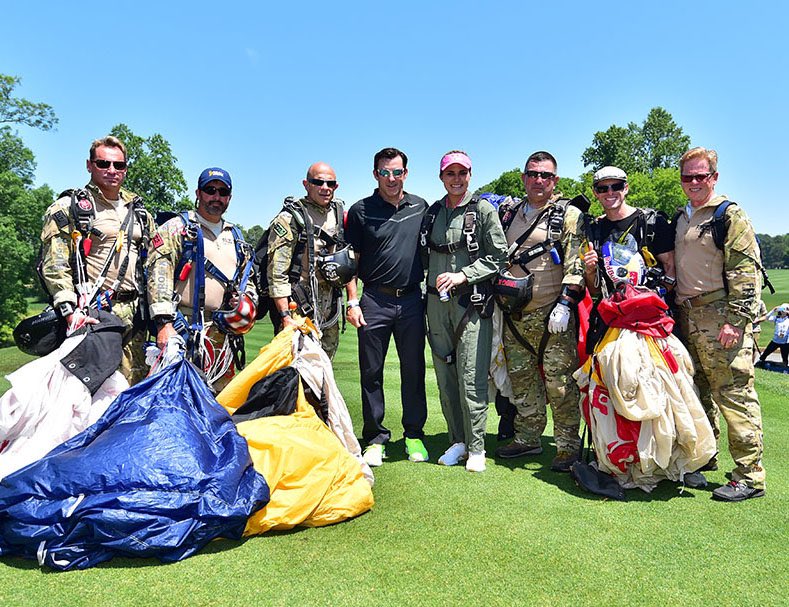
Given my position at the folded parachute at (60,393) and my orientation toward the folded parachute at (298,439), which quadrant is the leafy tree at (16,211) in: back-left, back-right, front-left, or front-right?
back-left

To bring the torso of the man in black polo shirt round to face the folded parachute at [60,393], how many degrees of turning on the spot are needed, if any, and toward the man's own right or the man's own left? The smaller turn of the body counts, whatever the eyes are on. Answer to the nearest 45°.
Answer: approximately 45° to the man's own right

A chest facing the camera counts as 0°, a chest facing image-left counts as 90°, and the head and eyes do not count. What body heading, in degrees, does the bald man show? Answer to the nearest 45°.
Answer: approximately 315°

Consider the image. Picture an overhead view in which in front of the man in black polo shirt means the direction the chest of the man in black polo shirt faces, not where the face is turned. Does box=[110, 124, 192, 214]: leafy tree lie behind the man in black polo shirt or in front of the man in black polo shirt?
behind

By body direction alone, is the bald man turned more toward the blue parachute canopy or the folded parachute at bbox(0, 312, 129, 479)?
the blue parachute canopy

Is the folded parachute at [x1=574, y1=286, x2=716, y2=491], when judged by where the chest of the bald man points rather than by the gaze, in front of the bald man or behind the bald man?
in front

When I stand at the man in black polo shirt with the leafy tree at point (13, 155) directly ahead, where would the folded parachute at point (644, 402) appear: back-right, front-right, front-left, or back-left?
back-right

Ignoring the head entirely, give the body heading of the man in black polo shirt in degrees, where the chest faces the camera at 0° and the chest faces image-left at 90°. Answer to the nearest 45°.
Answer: approximately 0°
